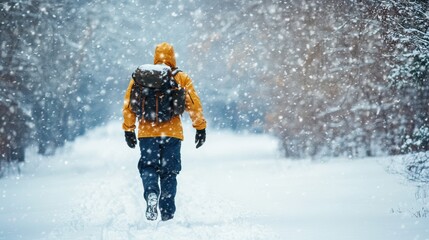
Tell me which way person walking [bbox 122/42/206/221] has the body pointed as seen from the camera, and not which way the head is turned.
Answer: away from the camera
